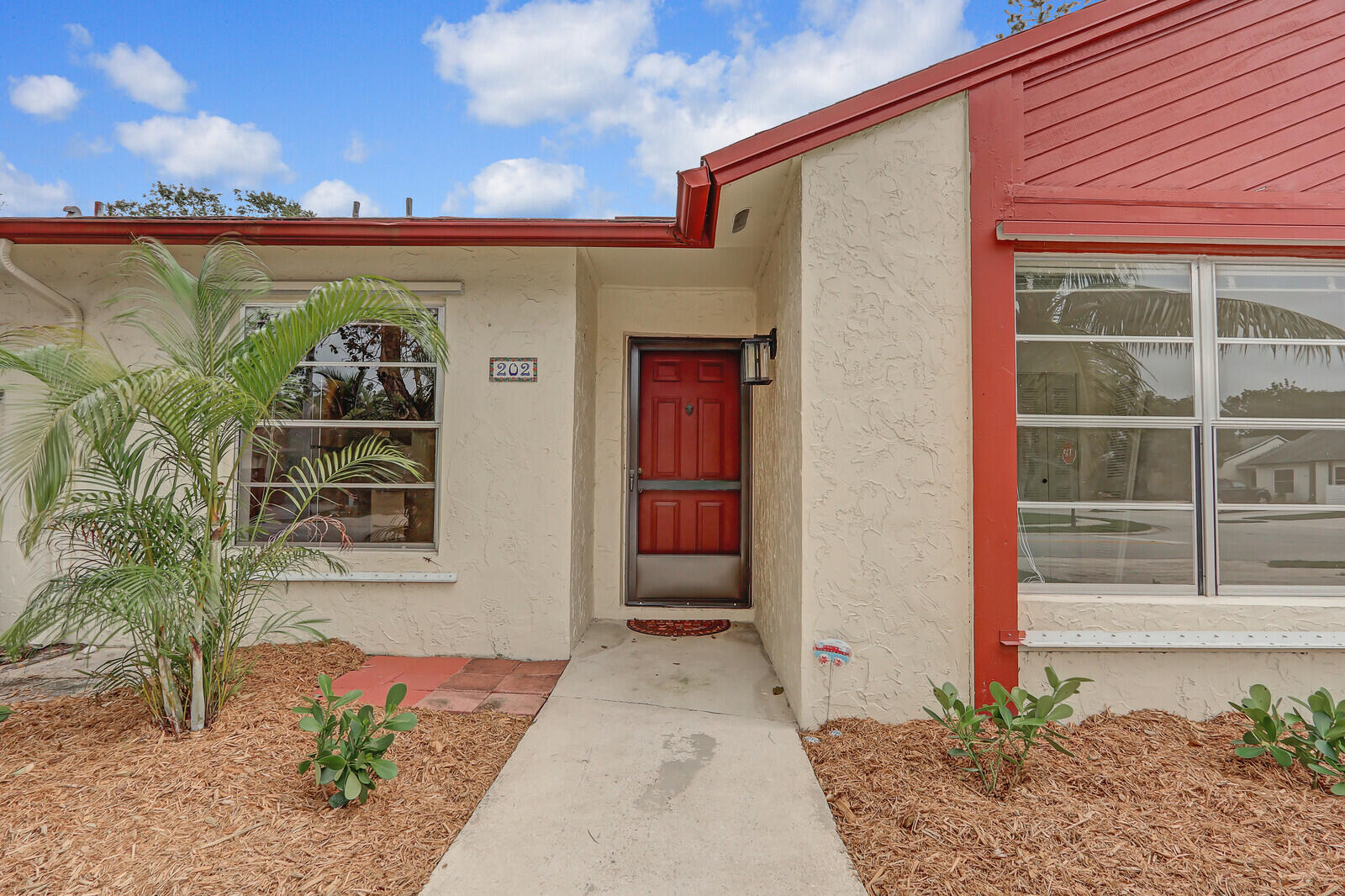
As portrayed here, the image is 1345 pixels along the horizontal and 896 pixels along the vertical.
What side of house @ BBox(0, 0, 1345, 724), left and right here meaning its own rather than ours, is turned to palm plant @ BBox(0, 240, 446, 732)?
right

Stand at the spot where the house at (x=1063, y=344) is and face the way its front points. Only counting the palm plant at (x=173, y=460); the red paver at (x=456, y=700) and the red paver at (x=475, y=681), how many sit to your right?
3

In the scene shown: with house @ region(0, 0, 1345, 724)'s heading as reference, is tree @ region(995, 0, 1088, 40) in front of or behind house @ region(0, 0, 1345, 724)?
behind

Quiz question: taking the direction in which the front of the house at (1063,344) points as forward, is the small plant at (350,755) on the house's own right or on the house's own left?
on the house's own right

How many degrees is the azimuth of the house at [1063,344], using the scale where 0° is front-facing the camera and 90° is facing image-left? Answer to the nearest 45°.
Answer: approximately 0°

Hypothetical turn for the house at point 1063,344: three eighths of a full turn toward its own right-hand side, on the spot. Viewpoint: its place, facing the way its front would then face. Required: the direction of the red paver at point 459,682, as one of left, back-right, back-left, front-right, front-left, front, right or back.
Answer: front-left

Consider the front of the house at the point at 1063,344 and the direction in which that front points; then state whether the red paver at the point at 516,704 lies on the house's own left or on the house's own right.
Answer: on the house's own right

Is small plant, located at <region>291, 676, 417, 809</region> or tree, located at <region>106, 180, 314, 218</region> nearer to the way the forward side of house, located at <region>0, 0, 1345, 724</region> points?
the small plant
